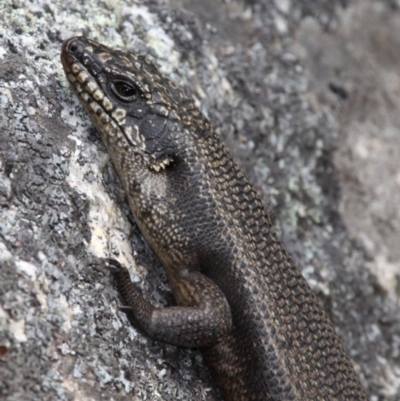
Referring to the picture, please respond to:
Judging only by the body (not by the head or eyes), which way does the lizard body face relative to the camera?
to the viewer's left
